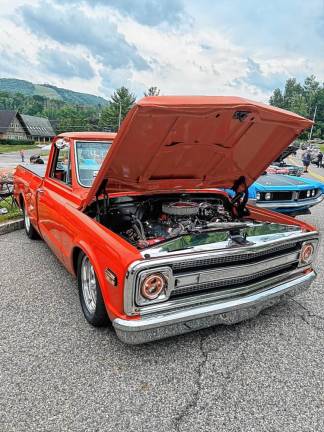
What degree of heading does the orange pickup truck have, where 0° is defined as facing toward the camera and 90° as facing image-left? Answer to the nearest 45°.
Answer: approximately 315°

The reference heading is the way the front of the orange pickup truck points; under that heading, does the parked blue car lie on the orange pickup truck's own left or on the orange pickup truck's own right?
on the orange pickup truck's own left
